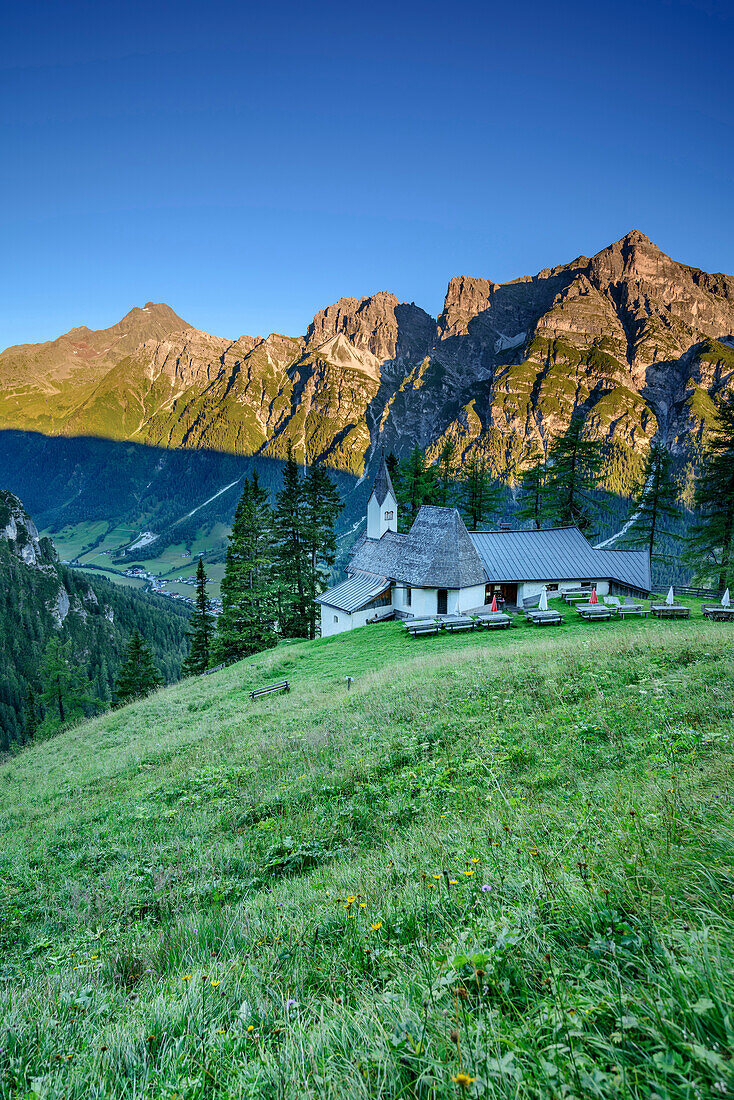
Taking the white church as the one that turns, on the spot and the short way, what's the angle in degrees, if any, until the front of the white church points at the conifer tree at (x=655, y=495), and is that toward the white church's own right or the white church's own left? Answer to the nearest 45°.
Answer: approximately 135° to the white church's own left

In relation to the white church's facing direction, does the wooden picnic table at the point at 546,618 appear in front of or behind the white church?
in front

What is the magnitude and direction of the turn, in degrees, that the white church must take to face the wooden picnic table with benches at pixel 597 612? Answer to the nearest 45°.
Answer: approximately 45° to its left

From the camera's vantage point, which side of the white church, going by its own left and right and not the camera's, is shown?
front

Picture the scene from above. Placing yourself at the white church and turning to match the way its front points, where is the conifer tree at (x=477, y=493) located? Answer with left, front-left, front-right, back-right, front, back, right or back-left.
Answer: back

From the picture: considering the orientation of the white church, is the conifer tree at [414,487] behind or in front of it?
behind

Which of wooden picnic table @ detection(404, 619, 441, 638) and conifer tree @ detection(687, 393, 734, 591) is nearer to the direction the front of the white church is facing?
the wooden picnic table

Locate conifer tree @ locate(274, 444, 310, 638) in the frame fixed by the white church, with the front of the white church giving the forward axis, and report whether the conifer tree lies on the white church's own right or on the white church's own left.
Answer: on the white church's own right

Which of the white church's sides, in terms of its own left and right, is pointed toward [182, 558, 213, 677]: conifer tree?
right

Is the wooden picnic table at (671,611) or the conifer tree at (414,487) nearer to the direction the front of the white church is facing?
the wooden picnic table

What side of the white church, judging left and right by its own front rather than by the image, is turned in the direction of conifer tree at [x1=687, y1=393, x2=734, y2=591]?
left

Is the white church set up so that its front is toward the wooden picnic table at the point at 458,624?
yes

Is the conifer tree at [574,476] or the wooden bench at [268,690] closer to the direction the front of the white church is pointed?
the wooden bench

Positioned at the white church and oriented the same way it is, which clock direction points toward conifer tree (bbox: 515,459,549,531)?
The conifer tree is roughly at 7 o'clock from the white church.

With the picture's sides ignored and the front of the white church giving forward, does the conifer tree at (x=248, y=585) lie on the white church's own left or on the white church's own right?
on the white church's own right

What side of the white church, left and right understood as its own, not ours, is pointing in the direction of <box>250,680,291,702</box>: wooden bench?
front

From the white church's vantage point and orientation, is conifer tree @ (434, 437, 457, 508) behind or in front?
behind
